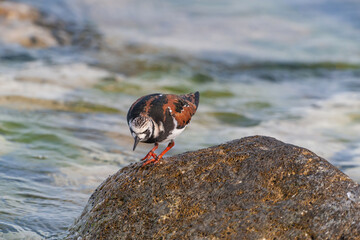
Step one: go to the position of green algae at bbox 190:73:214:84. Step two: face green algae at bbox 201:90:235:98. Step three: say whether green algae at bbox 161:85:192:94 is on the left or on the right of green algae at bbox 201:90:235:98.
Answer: right

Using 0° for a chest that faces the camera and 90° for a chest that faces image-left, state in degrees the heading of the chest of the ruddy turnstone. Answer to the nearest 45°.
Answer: approximately 45°

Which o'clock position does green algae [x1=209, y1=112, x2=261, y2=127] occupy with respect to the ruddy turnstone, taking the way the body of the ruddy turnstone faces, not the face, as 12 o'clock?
The green algae is roughly at 5 o'clock from the ruddy turnstone.

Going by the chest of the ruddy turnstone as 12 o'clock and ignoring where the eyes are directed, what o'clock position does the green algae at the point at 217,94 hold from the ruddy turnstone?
The green algae is roughly at 5 o'clock from the ruddy turnstone.

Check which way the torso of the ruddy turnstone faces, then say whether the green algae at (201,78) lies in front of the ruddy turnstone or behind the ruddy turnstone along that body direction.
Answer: behind

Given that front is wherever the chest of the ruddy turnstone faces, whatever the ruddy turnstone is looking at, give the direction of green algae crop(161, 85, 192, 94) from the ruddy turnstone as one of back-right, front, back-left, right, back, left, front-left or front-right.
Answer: back-right
